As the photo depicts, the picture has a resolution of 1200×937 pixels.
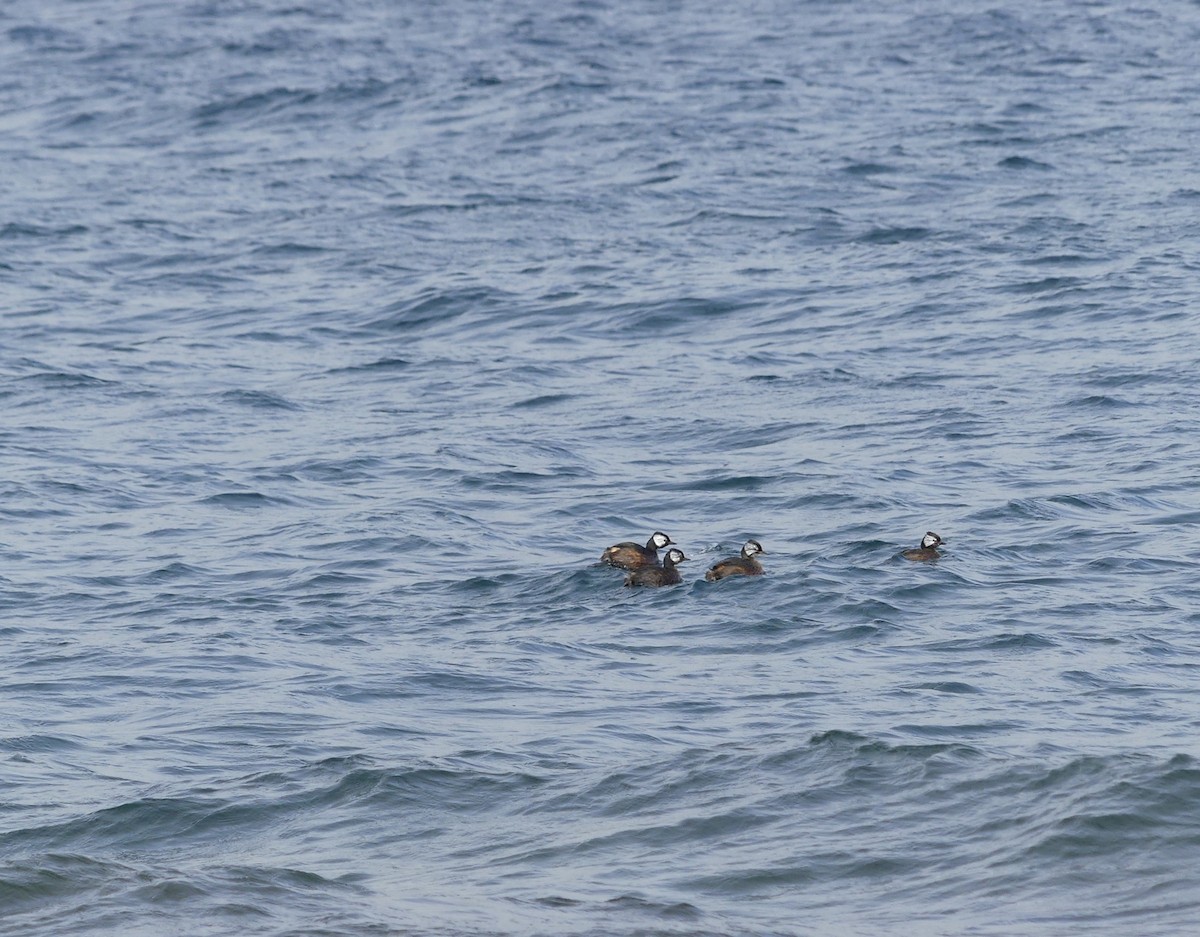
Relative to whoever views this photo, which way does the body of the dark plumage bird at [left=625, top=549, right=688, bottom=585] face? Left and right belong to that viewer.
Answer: facing to the right of the viewer

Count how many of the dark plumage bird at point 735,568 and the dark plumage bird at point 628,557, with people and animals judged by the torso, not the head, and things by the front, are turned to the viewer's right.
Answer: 2

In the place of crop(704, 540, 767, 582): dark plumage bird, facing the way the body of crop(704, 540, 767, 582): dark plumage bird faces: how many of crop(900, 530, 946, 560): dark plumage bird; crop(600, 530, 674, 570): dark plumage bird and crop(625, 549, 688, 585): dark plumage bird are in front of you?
1

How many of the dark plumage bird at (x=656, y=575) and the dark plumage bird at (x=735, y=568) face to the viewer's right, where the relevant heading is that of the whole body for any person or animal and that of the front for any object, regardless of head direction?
2

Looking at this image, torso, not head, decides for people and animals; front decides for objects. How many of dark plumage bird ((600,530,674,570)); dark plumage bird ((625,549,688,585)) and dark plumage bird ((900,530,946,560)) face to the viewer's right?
3

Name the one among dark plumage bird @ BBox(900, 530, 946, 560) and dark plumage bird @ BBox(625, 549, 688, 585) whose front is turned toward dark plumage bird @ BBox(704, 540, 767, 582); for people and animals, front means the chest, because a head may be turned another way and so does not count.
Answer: dark plumage bird @ BBox(625, 549, 688, 585)

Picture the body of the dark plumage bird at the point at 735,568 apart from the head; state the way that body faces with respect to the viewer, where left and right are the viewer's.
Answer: facing to the right of the viewer

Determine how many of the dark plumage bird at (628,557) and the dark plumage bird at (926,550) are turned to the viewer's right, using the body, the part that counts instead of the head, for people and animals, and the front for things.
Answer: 2

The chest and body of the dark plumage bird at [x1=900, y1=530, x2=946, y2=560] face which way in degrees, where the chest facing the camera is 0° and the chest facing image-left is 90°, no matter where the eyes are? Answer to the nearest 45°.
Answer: approximately 270°

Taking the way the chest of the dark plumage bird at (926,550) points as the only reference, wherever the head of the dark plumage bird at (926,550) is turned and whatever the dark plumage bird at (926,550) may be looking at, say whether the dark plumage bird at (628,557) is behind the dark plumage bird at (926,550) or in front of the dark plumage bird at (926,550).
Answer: behind

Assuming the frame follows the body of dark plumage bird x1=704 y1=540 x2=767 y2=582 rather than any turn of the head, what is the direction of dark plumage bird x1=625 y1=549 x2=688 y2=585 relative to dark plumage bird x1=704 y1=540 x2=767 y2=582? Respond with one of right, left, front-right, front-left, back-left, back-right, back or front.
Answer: back

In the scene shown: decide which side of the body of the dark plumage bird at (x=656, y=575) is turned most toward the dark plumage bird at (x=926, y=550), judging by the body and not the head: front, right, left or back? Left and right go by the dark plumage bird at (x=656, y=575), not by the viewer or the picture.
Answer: front

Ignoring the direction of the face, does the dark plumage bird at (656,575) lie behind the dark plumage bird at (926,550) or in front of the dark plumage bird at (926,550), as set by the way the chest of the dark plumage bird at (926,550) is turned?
behind

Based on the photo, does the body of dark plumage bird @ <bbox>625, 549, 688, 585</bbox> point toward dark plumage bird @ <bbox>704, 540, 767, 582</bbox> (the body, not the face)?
yes

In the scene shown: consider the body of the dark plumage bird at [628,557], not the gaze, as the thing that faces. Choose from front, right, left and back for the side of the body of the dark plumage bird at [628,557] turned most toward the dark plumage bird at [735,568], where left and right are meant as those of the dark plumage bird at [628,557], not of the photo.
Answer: front
